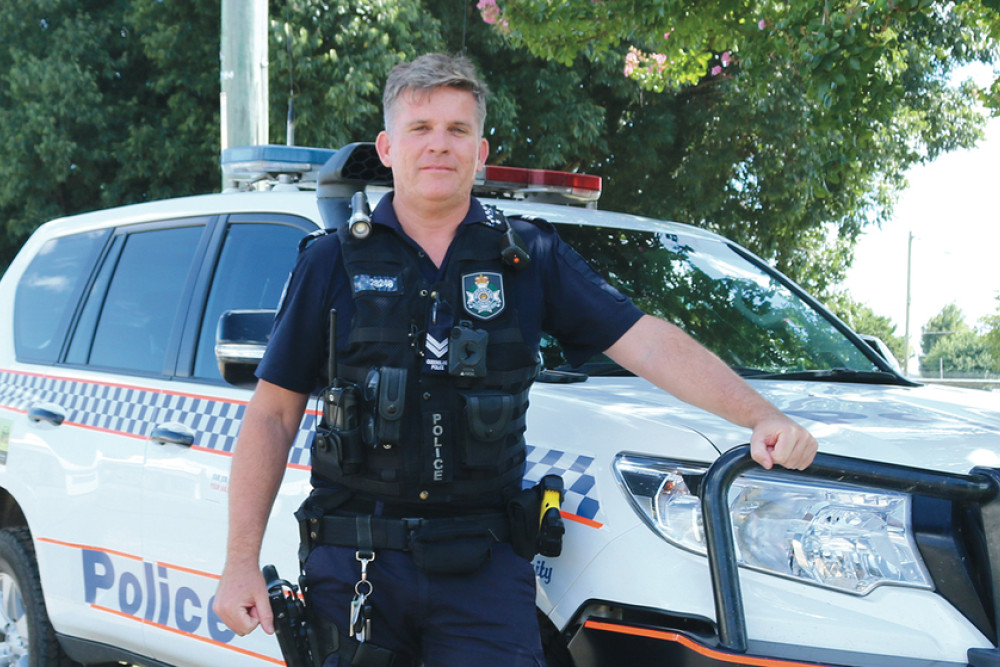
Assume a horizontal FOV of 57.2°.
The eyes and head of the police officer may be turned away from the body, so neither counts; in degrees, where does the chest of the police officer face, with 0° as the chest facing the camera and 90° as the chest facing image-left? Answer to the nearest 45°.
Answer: approximately 0°

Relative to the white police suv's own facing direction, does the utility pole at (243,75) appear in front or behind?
behind

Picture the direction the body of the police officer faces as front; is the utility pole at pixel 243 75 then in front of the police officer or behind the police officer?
behind
